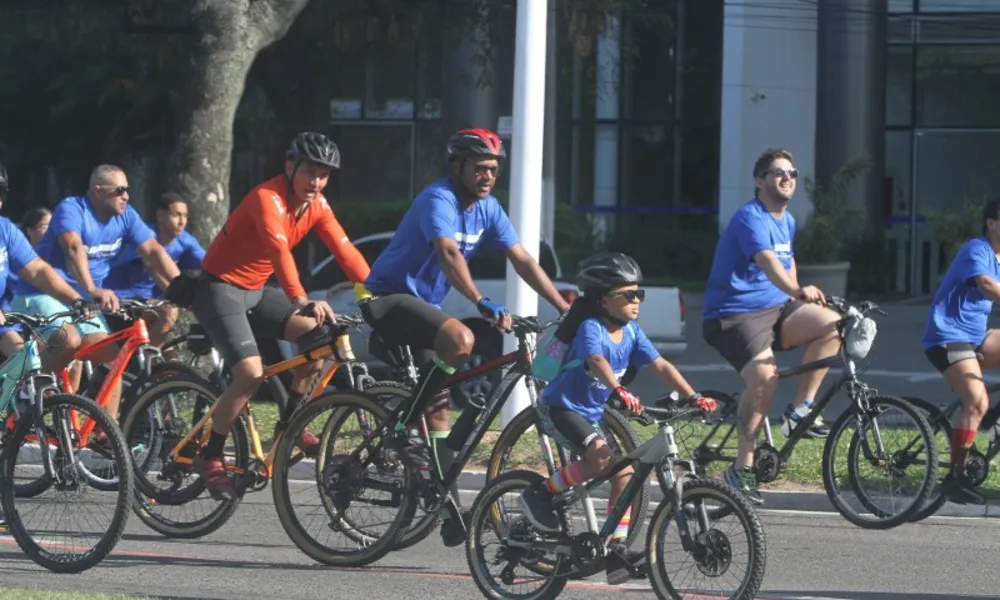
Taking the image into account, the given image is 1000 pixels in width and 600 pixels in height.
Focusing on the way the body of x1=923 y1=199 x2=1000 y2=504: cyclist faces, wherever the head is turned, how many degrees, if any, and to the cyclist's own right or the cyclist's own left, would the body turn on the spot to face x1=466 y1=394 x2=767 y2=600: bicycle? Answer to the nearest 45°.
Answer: approximately 90° to the cyclist's own right

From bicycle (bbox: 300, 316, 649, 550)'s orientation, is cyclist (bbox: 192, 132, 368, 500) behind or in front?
behind

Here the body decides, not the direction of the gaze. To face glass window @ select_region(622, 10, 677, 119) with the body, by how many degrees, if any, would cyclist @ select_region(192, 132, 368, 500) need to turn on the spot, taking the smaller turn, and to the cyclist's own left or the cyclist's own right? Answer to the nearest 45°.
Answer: approximately 135° to the cyclist's own left

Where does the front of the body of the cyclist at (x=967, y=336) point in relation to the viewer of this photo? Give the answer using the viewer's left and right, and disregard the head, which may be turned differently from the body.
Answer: facing to the right of the viewer

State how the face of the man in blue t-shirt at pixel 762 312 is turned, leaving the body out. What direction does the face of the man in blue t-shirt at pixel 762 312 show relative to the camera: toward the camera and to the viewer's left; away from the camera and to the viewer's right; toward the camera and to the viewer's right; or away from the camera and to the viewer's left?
toward the camera and to the viewer's right

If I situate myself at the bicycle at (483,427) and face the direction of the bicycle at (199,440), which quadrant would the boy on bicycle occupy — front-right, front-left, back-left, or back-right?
back-left

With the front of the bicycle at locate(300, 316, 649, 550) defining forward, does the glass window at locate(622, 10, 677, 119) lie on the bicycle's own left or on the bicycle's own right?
on the bicycle's own left

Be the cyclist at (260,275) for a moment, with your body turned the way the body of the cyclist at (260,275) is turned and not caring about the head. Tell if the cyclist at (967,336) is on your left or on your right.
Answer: on your left

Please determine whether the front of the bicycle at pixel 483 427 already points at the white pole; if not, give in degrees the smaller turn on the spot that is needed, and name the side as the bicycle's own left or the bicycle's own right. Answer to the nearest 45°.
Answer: approximately 90° to the bicycle's own left

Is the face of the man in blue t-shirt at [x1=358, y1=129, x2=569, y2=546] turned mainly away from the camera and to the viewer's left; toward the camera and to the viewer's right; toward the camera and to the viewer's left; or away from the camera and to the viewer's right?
toward the camera and to the viewer's right

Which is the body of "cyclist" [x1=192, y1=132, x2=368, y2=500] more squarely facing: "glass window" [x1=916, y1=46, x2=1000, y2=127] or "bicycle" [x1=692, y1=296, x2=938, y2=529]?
the bicycle

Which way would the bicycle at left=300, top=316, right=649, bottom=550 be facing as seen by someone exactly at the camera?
facing to the right of the viewer

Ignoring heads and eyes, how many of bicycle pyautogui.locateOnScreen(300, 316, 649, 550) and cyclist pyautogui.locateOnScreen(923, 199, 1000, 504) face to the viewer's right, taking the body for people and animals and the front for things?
2
